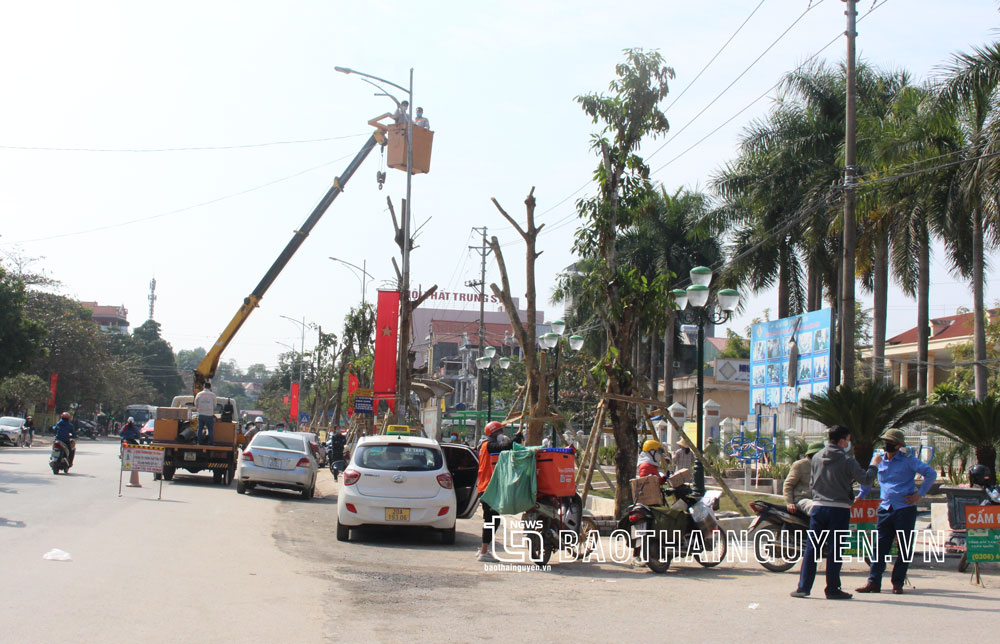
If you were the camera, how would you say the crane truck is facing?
facing away from the viewer

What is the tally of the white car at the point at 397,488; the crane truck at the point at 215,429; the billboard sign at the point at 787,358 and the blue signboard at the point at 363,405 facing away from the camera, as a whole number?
2

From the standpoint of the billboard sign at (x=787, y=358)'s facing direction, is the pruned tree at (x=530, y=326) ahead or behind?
ahead

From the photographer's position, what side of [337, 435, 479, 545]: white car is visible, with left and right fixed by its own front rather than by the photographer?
back

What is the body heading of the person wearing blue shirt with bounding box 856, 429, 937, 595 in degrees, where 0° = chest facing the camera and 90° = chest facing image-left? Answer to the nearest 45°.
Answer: approximately 45°

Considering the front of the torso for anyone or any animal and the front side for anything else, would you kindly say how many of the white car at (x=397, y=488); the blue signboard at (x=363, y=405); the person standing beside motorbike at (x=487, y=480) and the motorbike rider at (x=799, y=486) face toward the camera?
1

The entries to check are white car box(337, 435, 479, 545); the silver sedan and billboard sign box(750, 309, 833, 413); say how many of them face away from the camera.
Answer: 2

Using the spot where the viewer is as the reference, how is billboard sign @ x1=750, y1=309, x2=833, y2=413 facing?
facing the viewer and to the left of the viewer

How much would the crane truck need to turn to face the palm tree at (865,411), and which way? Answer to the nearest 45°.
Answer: approximately 135° to its right

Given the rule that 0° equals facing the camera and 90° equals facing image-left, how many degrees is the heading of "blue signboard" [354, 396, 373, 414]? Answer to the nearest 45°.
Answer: approximately 0°

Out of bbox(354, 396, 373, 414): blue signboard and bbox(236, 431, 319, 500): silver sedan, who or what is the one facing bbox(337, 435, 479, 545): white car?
the blue signboard
